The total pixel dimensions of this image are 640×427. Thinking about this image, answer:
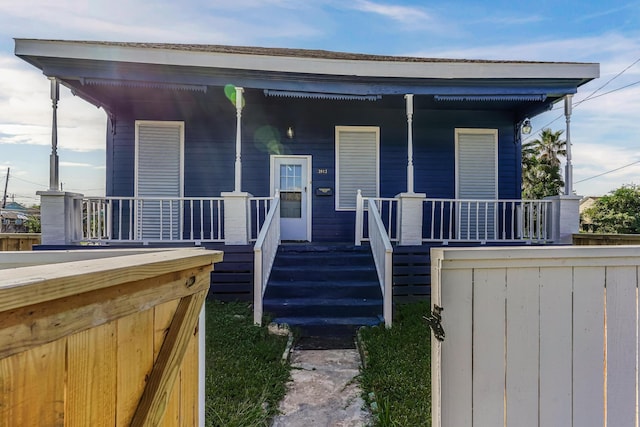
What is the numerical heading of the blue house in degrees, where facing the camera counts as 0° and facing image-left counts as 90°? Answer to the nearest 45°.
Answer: approximately 0°

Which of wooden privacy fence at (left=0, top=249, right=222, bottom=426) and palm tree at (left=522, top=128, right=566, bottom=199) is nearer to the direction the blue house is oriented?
the wooden privacy fence

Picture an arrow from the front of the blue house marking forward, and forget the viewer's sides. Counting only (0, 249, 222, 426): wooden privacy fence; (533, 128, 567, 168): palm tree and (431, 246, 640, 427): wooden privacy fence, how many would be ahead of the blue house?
2

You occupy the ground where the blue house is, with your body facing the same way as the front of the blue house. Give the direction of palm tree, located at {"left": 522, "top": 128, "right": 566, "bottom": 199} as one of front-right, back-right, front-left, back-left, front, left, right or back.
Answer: back-left

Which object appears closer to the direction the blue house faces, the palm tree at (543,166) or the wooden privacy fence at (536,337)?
the wooden privacy fence

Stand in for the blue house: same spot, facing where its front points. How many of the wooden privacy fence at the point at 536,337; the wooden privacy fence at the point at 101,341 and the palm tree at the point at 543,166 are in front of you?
2

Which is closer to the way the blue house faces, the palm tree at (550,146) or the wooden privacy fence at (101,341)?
the wooden privacy fence

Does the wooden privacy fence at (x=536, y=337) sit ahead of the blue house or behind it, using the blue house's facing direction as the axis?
ahead

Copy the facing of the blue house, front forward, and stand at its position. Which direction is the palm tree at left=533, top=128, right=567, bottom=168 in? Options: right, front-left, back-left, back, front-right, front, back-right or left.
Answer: back-left

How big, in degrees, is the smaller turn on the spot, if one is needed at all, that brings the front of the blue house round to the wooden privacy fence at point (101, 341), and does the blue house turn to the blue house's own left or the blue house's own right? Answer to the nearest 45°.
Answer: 0° — it already faces it
